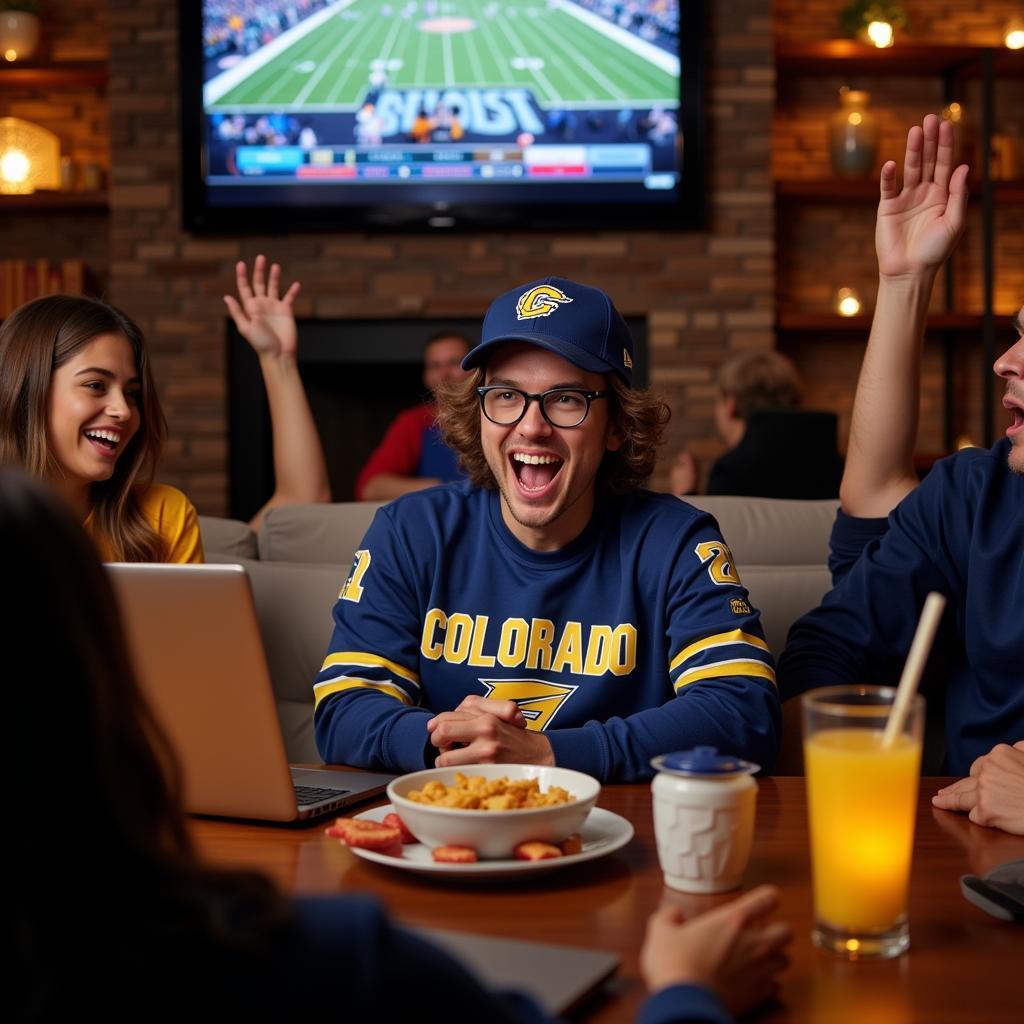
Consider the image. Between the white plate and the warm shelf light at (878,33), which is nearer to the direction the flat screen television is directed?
the white plate

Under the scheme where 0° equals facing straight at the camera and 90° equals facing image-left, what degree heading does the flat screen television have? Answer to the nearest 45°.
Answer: approximately 0°

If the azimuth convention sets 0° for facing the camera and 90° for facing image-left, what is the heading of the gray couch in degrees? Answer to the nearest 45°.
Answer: approximately 0°

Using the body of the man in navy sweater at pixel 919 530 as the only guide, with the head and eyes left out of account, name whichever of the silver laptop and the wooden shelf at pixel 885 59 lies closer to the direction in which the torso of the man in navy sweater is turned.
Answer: the silver laptop

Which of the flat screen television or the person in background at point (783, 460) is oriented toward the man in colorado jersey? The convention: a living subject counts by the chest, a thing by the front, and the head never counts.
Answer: the flat screen television
